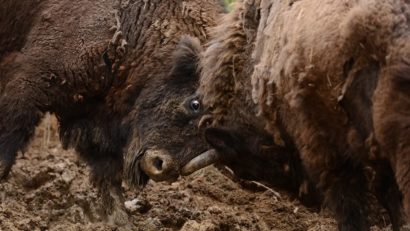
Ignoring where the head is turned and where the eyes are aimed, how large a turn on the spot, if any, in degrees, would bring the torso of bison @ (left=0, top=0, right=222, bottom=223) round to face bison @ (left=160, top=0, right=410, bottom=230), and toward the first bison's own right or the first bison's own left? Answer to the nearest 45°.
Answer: approximately 45° to the first bison's own right

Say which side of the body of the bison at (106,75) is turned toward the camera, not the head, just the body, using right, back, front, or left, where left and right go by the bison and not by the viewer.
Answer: right
